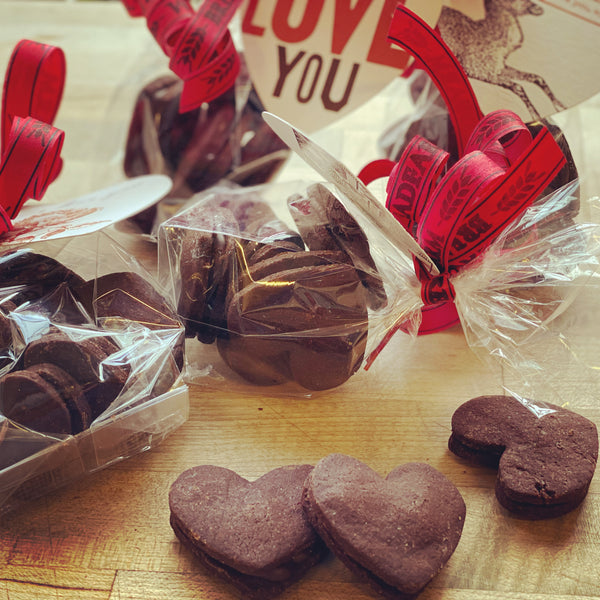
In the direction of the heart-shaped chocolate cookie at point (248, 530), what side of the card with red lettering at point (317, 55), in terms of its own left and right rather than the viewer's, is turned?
front

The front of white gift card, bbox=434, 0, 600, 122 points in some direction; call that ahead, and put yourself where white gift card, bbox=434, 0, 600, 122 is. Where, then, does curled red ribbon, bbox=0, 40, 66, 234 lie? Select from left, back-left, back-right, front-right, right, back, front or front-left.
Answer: front-right

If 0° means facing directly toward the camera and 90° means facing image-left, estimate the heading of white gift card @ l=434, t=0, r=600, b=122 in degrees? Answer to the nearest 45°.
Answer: approximately 0°

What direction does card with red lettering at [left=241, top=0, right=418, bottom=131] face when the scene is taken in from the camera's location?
facing the viewer

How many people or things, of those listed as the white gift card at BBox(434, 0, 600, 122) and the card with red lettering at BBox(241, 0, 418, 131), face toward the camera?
2

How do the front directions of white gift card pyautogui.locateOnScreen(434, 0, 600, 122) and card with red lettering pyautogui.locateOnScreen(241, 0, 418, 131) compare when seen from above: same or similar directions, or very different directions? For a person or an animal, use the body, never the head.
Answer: same or similar directions

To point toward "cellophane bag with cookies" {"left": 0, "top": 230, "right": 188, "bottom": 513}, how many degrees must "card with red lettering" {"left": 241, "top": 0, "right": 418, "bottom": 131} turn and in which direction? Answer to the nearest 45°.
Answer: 0° — it already faces it
